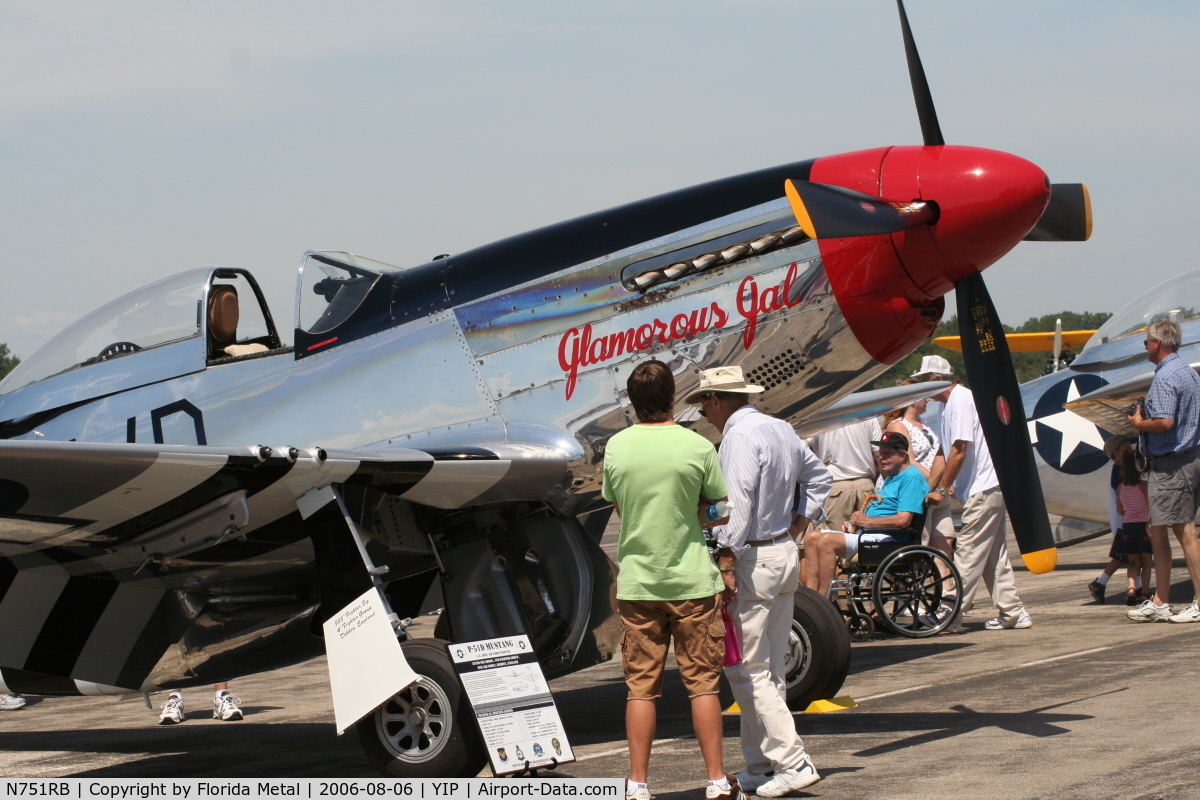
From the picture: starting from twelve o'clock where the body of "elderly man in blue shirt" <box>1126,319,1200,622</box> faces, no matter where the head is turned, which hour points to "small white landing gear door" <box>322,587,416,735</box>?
The small white landing gear door is roughly at 10 o'clock from the elderly man in blue shirt.

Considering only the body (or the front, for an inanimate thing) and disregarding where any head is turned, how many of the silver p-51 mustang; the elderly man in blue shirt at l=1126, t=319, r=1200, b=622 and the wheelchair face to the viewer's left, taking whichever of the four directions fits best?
2

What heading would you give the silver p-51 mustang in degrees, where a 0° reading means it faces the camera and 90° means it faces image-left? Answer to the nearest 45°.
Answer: approximately 315°

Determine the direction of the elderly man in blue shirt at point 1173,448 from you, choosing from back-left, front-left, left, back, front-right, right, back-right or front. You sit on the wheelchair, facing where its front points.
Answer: back

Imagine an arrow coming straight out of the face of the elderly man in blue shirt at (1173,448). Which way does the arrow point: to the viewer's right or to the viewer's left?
to the viewer's left

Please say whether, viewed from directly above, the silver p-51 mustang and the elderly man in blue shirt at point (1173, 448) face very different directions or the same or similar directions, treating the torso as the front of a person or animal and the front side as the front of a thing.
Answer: very different directions

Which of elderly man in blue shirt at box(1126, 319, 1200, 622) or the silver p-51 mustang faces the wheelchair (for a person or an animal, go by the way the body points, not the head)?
the elderly man in blue shirt

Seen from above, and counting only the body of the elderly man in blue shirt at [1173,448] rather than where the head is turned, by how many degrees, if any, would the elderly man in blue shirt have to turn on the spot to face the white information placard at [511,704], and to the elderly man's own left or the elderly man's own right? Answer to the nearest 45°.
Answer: approximately 45° to the elderly man's own left

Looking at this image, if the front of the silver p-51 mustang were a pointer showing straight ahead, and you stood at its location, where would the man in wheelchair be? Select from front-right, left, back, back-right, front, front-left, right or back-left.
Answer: left

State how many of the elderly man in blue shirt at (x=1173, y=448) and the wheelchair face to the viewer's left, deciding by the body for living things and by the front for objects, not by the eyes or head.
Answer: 2

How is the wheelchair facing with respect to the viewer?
to the viewer's left

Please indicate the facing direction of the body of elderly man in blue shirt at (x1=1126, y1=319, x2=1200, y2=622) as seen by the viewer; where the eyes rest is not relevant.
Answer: to the viewer's left
